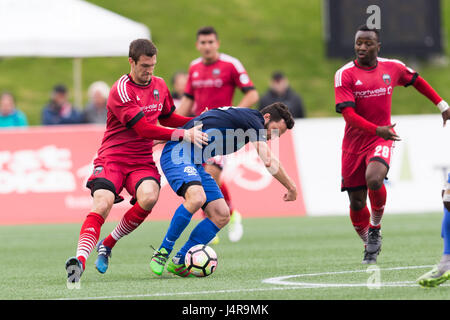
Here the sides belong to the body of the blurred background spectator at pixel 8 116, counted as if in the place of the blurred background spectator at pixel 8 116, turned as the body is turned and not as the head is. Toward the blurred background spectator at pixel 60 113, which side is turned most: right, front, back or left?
left

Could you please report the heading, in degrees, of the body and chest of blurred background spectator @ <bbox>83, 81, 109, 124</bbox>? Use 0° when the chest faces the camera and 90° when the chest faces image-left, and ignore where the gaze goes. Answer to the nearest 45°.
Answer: approximately 0°

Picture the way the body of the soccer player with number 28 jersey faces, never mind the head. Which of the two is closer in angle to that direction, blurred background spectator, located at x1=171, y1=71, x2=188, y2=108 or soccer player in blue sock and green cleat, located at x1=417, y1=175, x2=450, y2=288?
the soccer player in blue sock and green cleat

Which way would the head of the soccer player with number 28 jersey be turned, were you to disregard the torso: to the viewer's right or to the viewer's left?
to the viewer's left

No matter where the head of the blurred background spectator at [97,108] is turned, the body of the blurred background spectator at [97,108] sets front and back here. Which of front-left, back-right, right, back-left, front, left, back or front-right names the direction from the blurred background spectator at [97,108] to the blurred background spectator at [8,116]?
right

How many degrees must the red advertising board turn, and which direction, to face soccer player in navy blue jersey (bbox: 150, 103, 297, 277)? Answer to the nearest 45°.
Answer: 0° — it already faces them

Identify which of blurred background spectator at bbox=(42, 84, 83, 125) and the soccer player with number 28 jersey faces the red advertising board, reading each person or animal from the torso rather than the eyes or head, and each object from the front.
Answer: the blurred background spectator

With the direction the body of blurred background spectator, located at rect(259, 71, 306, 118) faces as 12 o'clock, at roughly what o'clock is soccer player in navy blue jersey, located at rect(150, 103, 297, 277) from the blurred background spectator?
The soccer player in navy blue jersey is roughly at 12 o'clock from the blurred background spectator.

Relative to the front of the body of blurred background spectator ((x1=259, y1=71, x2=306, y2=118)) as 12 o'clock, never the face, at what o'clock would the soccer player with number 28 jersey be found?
The soccer player with number 28 jersey is roughly at 12 o'clock from the blurred background spectator.
